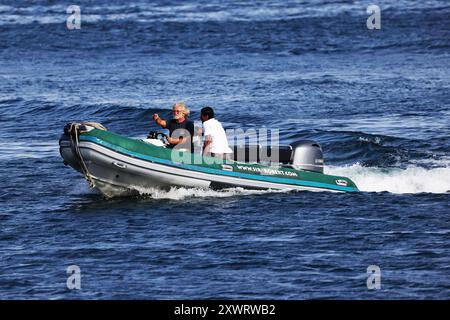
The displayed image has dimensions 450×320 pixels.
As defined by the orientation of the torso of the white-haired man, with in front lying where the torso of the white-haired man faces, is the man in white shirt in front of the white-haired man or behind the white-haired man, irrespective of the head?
behind

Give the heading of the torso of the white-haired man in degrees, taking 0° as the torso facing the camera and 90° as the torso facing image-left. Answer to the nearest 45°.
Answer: approximately 45°
